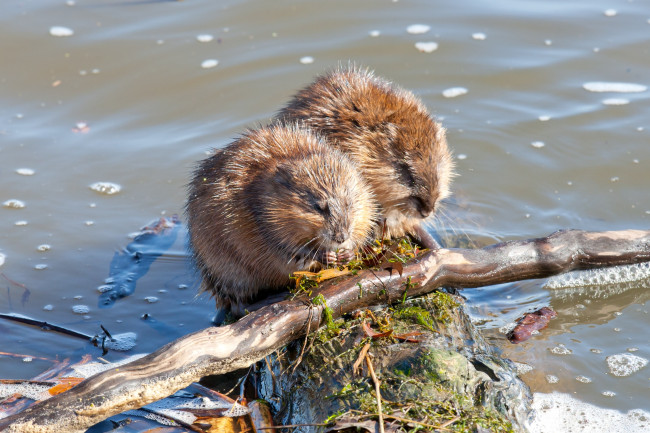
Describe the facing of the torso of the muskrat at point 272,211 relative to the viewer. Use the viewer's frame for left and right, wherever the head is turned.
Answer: facing the viewer and to the right of the viewer

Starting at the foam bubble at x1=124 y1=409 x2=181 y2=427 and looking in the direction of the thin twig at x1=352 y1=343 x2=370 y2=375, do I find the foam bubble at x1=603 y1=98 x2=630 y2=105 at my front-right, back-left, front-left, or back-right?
front-left

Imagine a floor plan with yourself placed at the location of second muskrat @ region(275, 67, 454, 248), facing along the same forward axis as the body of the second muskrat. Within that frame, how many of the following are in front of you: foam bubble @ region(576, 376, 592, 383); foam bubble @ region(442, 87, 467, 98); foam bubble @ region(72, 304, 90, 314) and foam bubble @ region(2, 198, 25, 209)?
1

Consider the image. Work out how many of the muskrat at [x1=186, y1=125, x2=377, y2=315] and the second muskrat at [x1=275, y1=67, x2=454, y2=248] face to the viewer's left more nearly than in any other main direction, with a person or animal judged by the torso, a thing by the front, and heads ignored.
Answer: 0

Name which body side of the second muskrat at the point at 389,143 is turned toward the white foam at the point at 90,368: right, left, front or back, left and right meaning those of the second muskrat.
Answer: right

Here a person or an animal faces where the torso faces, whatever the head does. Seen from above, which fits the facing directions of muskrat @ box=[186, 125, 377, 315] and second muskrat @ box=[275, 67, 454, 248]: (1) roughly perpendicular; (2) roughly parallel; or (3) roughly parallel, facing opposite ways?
roughly parallel

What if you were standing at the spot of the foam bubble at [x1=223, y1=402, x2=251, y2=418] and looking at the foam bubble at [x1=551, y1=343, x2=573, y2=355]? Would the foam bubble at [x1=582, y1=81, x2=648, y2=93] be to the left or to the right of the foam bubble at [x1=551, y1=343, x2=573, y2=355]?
left

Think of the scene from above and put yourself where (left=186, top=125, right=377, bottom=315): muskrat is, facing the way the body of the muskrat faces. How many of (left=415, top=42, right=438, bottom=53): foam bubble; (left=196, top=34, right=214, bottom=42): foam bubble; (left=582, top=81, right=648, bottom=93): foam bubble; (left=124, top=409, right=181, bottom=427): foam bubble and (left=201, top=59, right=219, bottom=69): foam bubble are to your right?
1

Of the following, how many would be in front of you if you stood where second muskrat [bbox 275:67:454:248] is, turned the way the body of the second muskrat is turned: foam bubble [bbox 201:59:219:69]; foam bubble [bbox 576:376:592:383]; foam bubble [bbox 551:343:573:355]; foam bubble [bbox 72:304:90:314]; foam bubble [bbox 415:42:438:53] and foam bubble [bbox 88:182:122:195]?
2

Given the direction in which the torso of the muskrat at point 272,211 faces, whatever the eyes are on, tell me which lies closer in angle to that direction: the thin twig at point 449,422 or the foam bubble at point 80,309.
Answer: the thin twig

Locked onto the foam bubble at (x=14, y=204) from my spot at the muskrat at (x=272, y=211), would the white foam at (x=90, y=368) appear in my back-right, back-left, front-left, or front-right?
front-left

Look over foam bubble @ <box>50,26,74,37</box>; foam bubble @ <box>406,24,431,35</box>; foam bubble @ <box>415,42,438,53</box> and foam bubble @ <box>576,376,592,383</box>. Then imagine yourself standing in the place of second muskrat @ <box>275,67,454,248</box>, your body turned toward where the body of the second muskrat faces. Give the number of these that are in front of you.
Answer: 1

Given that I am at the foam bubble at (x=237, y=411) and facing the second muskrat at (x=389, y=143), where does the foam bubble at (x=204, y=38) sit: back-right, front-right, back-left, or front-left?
front-left

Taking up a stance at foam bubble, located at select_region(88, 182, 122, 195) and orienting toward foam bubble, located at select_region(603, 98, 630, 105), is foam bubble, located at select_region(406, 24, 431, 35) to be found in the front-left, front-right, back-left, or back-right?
front-left

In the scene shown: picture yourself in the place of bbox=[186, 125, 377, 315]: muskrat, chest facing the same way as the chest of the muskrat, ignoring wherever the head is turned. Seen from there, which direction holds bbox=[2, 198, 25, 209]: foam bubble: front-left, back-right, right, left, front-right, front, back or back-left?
back

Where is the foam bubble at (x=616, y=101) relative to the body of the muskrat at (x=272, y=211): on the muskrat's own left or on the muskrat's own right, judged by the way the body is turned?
on the muskrat's own left

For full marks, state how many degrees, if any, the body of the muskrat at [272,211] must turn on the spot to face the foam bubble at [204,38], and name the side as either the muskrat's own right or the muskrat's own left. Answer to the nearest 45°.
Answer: approximately 135° to the muskrat's own left

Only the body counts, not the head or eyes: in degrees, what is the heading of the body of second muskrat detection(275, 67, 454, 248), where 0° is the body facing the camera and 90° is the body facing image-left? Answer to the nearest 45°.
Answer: approximately 315°
